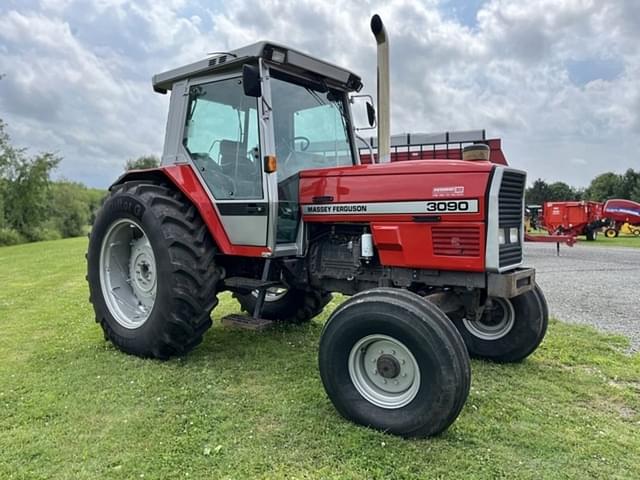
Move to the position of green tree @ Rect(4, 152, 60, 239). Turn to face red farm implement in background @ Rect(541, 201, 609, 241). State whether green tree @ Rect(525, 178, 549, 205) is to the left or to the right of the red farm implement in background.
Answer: left

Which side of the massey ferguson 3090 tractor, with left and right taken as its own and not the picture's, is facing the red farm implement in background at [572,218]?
left

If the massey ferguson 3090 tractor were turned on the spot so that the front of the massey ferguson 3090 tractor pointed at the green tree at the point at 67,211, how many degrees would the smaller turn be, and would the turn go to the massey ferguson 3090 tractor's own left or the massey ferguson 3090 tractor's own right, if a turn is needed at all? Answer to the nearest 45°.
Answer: approximately 180°

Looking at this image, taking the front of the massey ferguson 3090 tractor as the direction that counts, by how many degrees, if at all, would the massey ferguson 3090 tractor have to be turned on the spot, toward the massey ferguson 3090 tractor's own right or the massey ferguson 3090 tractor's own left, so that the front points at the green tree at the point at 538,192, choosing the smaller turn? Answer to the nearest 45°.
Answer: approximately 90° to the massey ferguson 3090 tractor's own left

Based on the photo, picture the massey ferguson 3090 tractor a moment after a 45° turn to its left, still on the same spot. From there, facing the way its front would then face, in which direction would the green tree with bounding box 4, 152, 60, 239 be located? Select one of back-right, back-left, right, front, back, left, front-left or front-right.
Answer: back-left

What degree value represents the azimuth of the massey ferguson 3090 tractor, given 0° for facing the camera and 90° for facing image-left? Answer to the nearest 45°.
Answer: approximately 315°
